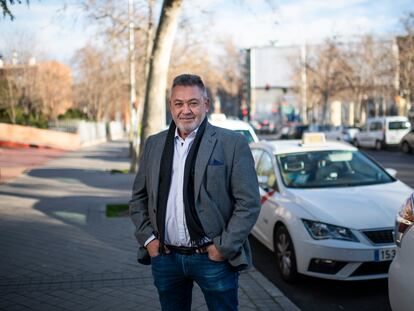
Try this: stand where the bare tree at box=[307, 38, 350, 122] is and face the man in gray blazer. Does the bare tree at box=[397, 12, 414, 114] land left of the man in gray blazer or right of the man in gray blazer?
left

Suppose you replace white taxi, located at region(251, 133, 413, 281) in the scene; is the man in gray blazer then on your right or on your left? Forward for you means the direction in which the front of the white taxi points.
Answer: on your right

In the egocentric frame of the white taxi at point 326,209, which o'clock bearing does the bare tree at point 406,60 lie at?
The bare tree is roughly at 8 o'clock from the white taxi.

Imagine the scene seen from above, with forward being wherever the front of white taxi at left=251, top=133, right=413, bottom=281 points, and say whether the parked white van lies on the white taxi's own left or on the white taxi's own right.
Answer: on the white taxi's own left

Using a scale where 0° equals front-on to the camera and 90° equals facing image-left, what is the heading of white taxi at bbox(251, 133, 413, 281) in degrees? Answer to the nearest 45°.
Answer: approximately 315°

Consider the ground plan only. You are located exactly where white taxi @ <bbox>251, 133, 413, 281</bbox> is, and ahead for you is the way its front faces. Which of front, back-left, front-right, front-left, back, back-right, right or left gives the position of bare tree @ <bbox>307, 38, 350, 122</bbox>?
back-left
